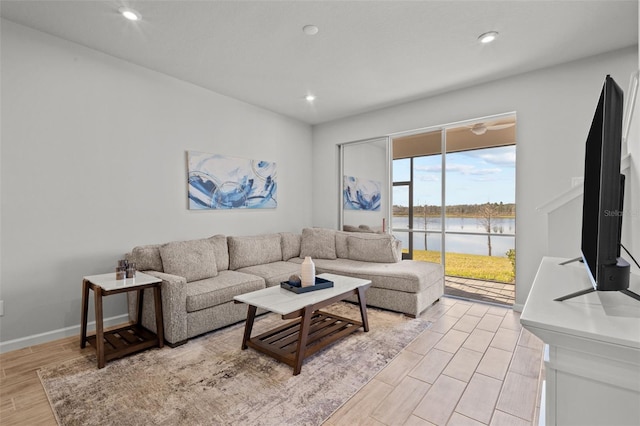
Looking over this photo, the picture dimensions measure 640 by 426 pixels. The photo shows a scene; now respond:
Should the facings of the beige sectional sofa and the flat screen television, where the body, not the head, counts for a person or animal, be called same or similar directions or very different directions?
very different directions

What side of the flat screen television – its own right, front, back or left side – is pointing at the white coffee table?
front

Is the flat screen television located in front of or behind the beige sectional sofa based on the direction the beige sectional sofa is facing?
in front

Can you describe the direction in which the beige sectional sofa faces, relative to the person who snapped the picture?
facing the viewer and to the right of the viewer

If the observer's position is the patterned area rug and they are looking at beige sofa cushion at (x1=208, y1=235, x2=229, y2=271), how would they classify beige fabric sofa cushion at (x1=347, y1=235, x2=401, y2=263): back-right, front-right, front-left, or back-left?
front-right

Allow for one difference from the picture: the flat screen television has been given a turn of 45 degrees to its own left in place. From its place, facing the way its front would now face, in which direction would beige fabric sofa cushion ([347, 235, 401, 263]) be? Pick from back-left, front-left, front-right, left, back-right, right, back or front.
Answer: right

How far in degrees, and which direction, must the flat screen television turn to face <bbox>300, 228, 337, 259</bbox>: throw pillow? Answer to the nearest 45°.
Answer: approximately 45° to its right

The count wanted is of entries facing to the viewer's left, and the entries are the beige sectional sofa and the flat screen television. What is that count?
1

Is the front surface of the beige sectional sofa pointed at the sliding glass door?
no

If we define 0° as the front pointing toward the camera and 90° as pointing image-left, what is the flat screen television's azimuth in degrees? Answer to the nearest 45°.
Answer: approximately 90°

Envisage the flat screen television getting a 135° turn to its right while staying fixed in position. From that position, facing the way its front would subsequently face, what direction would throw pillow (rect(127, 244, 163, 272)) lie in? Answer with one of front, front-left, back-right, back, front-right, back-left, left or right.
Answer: back-left
